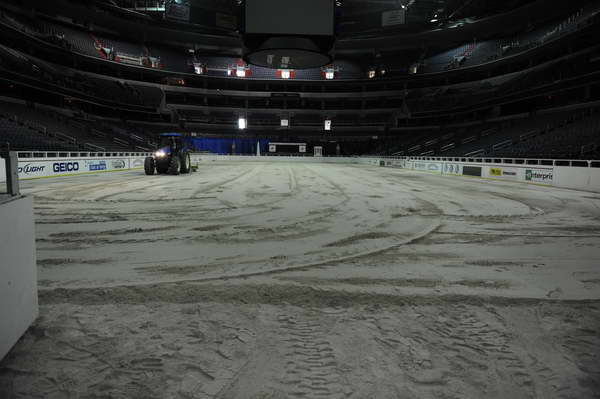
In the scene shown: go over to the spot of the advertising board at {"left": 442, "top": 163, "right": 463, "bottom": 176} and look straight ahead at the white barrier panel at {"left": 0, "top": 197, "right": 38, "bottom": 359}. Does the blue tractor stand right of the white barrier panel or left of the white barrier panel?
right

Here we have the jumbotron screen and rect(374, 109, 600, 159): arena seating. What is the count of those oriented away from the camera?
0

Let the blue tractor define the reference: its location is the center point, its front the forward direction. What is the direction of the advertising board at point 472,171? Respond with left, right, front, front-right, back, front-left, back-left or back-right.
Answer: back-left

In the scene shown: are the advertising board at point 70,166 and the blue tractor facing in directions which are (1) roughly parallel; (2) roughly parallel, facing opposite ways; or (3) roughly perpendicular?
roughly perpendicular

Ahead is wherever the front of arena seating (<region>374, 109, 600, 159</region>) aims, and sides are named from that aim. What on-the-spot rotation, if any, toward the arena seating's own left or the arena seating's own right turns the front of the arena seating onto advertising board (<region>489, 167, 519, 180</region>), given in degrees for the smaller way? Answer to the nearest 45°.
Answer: approximately 45° to the arena seating's own left

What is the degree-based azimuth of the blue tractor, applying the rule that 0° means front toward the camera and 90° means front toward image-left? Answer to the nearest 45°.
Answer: approximately 45°

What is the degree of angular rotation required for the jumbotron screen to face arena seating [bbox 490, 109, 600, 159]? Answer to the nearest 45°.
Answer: approximately 90° to its left

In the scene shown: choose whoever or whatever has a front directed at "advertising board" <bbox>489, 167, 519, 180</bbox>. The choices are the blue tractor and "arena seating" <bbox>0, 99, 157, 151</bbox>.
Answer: the arena seating

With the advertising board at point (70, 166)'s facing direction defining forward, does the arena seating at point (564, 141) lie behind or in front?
in front

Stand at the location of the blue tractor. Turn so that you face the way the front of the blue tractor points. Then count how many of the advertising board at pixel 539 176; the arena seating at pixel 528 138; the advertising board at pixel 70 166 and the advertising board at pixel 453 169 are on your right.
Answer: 1

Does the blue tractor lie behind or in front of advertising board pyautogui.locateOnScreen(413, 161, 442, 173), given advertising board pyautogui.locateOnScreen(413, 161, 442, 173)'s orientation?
in front
